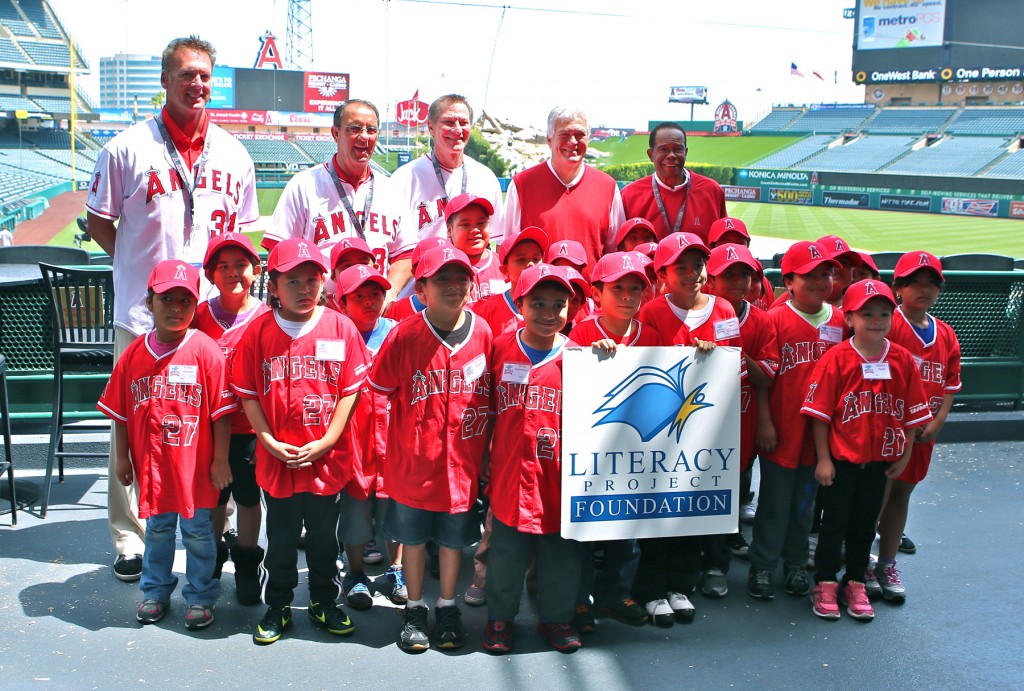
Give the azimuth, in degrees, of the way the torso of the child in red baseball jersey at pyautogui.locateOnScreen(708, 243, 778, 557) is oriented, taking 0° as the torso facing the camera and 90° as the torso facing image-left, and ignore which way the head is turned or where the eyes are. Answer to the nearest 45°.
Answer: approximately 0°

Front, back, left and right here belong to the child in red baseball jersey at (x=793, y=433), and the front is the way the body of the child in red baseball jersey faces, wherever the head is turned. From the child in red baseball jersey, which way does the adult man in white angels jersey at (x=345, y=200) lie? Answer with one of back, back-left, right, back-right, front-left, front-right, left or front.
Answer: right

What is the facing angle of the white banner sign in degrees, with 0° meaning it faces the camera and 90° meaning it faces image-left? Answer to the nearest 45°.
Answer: approximately 0°

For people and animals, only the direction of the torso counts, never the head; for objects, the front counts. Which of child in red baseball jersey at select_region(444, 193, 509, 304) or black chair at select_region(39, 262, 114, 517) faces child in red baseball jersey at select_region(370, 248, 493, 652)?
child in red baseball jersey at select_region(444, 193, 509, 304)

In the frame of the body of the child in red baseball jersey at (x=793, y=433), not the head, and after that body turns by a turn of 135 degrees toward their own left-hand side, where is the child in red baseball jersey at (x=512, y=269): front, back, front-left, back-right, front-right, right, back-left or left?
back-left

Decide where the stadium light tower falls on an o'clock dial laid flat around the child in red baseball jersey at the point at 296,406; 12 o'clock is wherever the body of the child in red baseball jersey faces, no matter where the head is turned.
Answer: The stadium light tower is roughly at 6 o'clock from the child in red baseball jersey.

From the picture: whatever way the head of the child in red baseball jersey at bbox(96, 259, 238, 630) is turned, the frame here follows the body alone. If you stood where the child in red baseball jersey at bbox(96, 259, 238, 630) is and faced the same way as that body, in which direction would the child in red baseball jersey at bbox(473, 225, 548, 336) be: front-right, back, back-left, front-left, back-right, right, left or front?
left
